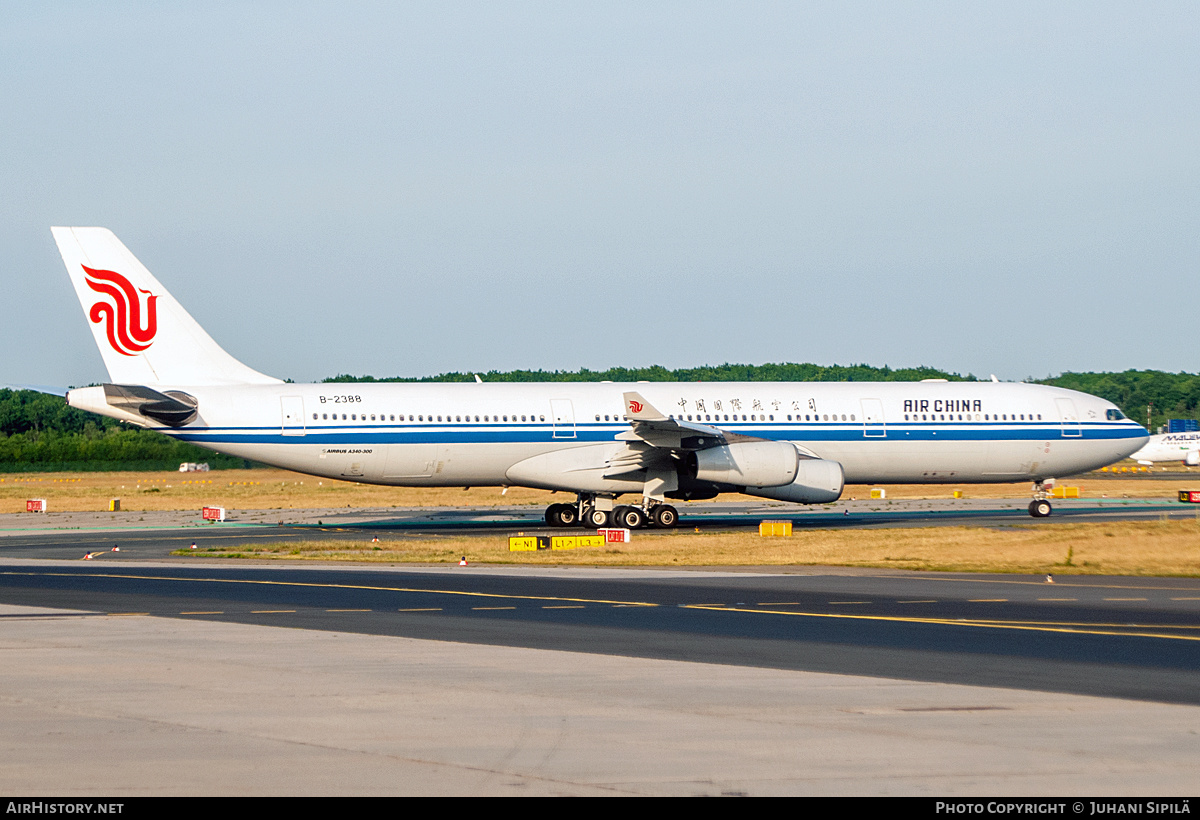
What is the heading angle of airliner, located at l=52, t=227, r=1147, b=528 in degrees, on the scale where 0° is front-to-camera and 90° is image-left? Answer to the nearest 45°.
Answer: approximately 270°
